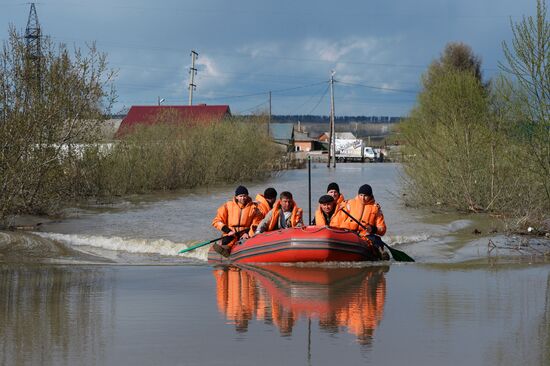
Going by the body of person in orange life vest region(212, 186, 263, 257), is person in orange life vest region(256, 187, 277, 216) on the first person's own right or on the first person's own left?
on the first person's own left

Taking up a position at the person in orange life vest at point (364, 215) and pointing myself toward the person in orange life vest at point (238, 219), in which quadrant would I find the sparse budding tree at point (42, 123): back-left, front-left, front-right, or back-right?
front-right

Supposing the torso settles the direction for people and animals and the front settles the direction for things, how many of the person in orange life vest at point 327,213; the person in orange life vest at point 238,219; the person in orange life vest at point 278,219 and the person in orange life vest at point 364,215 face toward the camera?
4

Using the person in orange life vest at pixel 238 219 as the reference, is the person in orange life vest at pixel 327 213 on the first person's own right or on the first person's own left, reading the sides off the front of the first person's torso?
on the first person's own left

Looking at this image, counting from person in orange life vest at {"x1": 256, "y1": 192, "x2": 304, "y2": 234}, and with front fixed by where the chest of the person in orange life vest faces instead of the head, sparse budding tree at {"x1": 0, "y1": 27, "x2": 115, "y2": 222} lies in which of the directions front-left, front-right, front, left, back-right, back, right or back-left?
back-right

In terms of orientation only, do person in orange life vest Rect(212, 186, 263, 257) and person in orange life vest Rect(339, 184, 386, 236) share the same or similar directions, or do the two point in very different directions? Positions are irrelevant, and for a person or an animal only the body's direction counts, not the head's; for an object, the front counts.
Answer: same or similar directions

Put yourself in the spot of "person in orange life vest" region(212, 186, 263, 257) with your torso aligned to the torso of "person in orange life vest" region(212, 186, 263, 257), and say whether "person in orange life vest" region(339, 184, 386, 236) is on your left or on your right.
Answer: on your left

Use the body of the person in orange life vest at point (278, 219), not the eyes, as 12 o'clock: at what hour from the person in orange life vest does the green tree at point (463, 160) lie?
The green tree is roughly at 7 o'clock from the person in orange life vest.

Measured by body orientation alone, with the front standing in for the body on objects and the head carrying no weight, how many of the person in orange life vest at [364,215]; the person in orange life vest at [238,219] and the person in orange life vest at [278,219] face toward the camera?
3

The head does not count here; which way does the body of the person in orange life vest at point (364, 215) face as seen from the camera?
toward the camera
